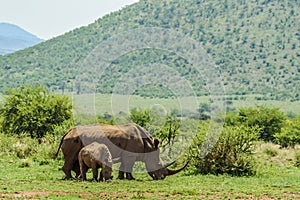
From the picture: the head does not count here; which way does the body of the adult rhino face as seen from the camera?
to the viewer's right

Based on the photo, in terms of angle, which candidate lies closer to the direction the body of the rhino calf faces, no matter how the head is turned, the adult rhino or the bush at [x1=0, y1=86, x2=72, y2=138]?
the adult rhino

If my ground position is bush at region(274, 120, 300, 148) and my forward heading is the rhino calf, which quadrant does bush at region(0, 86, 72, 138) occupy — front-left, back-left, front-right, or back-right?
front-right

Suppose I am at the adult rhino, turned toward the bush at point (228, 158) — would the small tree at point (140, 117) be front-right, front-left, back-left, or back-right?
front-left

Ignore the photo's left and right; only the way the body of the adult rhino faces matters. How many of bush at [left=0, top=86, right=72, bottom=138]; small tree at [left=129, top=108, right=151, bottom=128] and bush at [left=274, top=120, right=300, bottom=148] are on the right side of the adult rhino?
0

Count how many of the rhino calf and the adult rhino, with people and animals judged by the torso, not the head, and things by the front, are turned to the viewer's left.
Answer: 0

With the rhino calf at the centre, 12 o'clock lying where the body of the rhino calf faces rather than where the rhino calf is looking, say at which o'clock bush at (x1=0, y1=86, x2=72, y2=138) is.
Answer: The bush is roughly at 7 o'clock from the rhino calf.

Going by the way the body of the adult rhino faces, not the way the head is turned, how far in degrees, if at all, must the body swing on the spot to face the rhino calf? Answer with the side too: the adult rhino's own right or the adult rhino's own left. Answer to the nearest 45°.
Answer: approximately 135° to the adult rhino's own right

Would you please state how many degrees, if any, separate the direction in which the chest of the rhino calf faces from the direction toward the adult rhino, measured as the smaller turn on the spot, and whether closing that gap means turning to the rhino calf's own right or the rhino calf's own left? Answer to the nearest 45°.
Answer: approximately 90° to the rhino calf's own left

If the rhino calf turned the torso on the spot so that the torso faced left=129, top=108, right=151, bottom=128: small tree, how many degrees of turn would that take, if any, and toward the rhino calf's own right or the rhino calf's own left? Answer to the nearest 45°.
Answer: approximately 135° to the rhino calf's own left

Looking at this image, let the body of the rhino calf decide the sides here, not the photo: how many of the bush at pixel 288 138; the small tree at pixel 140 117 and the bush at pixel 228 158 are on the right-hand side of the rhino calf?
0

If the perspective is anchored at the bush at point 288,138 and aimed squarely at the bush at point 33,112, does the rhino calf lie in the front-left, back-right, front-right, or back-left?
front-left

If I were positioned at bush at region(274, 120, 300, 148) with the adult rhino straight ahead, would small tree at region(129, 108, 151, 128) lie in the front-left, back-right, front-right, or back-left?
front-right

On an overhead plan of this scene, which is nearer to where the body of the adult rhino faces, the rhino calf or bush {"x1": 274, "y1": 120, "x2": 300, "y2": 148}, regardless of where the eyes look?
the bush
